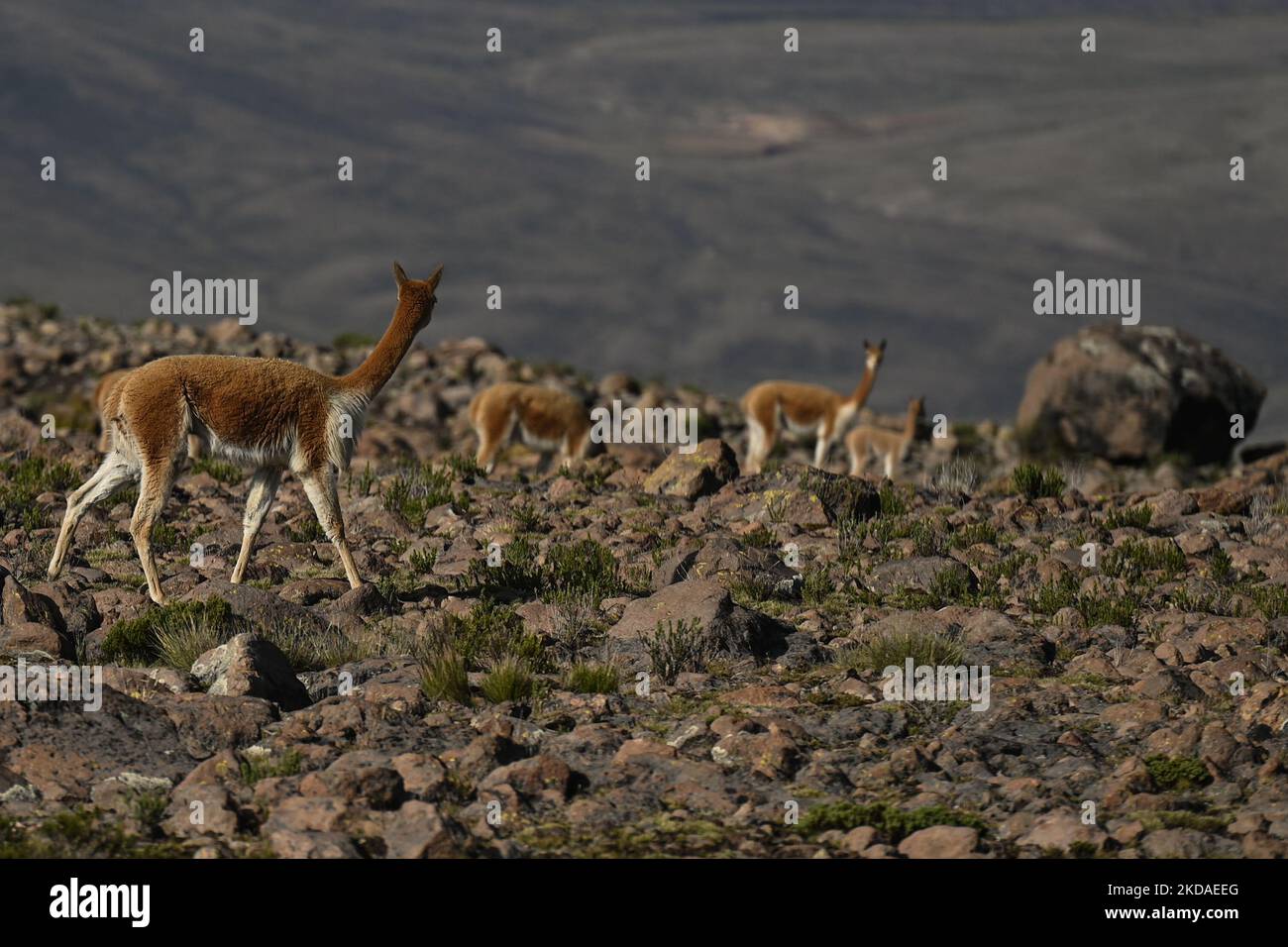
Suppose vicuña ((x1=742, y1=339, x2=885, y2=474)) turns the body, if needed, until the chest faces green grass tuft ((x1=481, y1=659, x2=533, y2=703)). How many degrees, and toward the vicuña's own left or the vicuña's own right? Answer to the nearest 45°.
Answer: approximately 90° to the vicuña's own right

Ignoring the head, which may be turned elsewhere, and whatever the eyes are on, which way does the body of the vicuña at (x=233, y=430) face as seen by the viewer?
to the viewer's right

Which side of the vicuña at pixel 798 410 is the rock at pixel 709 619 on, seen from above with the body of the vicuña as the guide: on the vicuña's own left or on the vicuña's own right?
on the vicuña's own right

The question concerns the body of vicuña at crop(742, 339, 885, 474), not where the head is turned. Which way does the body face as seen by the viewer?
to the viewer's right

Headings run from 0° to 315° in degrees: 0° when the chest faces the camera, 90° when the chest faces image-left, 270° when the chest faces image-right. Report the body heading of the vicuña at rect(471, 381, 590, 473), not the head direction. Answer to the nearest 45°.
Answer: approximately 270°

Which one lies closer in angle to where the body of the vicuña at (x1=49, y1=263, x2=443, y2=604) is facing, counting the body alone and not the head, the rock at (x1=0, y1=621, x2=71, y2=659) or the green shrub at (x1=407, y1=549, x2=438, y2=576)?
the green shrub

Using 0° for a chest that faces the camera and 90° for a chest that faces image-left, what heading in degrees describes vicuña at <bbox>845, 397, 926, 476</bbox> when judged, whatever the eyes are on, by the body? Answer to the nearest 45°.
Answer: approximately 270°
